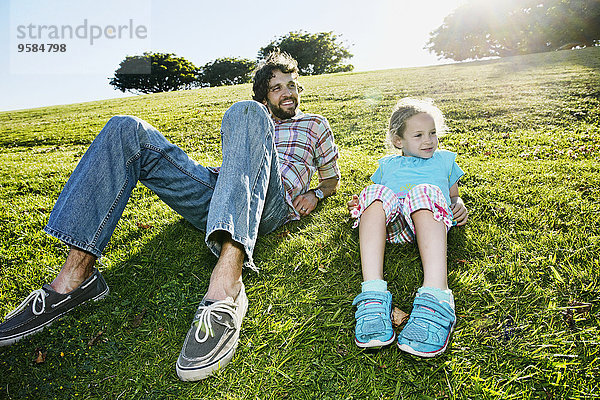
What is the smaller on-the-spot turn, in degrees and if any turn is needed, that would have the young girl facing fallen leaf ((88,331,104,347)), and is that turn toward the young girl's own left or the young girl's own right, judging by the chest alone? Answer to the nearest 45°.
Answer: approximately 45° to the young girl's own right

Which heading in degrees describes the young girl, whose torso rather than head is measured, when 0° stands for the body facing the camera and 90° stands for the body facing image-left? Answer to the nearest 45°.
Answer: approximately 0°

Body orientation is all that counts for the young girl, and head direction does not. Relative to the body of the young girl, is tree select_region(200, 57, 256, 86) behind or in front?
behind

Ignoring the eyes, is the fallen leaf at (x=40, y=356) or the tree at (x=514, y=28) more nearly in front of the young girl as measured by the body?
the fallen leaf

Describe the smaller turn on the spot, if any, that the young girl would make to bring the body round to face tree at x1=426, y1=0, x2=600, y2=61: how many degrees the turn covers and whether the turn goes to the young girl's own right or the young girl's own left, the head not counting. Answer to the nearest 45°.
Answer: approximately 180°

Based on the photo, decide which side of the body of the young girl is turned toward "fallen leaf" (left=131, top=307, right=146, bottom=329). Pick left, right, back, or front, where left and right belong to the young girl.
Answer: right

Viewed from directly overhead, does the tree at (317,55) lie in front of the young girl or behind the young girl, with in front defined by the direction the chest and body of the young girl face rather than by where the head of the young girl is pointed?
behind
